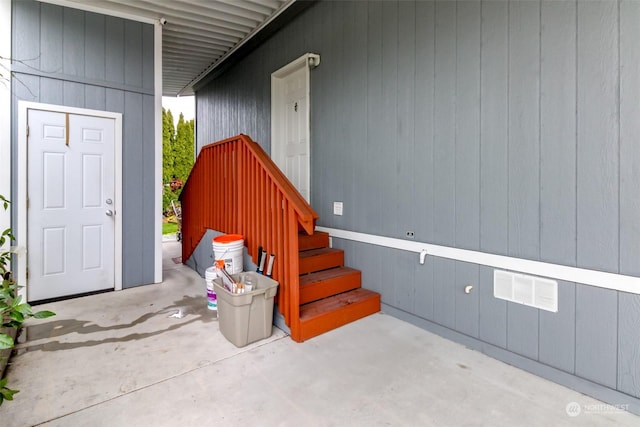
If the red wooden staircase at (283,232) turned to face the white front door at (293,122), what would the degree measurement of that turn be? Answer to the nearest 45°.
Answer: approximately 135° to its left

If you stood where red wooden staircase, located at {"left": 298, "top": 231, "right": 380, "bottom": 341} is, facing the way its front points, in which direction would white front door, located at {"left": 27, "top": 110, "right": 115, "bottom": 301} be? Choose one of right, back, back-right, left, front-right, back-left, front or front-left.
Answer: back-right

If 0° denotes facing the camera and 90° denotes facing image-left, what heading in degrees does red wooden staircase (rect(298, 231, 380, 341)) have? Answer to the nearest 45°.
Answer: approximately 315°

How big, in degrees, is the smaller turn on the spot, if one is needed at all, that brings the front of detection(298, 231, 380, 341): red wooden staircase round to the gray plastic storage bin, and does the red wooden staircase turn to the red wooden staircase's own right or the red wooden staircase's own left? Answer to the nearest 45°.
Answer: approximately 90° to the red wooden staircase's own right

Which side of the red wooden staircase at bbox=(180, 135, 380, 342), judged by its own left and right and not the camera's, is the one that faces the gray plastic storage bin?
right

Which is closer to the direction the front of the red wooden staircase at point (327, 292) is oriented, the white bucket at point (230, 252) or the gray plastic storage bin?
the gray plastic storage bin

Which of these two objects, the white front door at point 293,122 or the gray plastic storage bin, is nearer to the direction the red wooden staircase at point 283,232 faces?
the gray plastic storage bin

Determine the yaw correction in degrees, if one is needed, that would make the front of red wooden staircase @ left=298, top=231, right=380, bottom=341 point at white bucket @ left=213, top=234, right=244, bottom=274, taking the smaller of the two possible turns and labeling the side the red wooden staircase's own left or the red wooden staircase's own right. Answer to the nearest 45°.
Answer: approximately 135° to the red wooden staircase's own right

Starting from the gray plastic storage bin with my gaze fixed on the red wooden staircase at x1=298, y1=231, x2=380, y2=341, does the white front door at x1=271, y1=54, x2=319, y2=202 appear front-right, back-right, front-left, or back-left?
front-left

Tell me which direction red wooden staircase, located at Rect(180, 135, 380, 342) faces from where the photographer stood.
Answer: facing the viewer and to the right of the viewer
